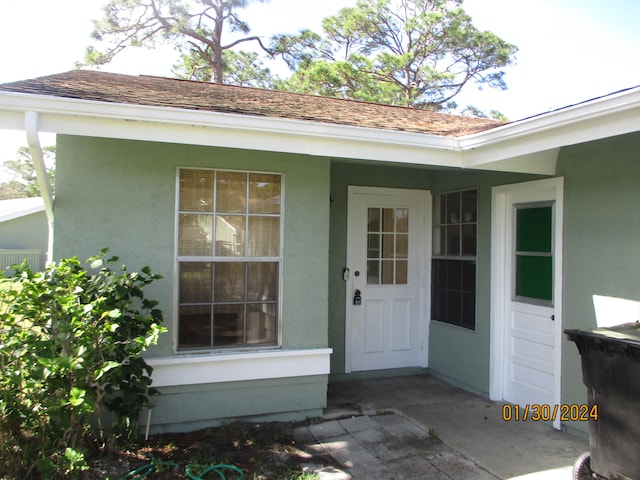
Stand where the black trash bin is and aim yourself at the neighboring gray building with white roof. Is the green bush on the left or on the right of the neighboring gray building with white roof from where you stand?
left

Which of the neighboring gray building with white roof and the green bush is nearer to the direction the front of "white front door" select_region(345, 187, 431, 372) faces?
the green bush

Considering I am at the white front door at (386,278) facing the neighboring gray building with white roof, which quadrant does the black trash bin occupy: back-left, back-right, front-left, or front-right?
back-left

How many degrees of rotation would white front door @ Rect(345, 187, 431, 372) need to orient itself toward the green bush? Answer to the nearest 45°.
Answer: approximately 45° to its right

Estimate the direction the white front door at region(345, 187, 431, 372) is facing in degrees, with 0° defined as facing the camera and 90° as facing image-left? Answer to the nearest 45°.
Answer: approximately 0°

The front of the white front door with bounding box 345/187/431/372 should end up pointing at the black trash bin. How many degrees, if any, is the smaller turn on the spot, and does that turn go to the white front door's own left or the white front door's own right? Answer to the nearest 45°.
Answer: approximately 45° to the white front door's own left

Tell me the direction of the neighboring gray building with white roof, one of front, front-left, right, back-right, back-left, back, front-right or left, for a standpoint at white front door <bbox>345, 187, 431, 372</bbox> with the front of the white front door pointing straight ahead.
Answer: back-right
